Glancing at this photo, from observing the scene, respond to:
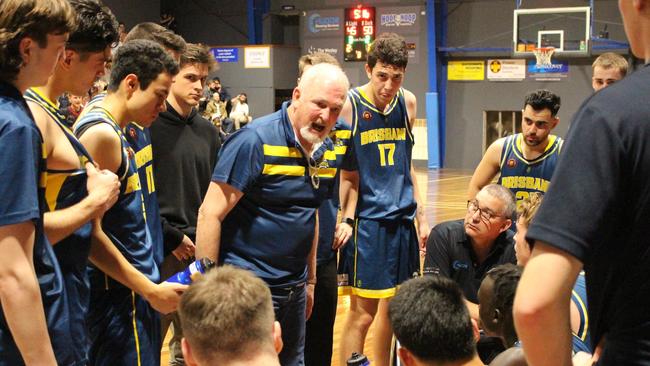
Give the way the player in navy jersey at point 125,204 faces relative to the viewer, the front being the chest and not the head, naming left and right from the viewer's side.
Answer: facing to the right of the viewer

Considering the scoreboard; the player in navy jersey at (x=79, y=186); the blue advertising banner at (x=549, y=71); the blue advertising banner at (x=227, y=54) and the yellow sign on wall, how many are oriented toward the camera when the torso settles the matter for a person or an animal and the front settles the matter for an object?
4

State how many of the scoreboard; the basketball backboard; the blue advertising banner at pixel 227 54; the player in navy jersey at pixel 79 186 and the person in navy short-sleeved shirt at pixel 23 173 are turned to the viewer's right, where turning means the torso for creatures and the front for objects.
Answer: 2

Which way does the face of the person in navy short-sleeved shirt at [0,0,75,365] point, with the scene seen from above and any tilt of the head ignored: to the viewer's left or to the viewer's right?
to the viewer's right

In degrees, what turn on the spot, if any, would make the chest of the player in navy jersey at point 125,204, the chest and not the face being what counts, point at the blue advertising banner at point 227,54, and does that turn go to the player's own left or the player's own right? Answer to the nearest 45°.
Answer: approximately 90° to the player's own left

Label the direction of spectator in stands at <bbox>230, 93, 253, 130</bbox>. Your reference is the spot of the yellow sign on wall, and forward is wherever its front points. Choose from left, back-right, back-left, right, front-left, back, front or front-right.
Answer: right

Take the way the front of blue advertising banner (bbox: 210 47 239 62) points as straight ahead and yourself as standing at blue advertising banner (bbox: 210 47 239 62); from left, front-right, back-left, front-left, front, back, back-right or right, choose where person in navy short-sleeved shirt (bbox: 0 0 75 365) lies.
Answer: front

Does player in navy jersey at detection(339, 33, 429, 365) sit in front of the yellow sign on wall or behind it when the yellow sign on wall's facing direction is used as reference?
in front

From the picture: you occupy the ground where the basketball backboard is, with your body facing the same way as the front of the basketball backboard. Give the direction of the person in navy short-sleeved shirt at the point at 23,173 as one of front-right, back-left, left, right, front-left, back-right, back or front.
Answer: front

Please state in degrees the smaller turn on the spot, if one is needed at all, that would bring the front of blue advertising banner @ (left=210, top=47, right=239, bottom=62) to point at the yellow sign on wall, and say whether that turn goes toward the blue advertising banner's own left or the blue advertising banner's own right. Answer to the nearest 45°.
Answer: approximately 45° to the blue advertising banner's own left

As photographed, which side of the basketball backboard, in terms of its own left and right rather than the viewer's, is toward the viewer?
front

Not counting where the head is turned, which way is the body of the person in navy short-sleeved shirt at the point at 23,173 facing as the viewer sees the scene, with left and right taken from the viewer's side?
facing to the right of the viewer

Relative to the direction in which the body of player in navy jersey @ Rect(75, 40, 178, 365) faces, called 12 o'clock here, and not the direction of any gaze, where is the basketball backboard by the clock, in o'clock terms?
The basketball backboard is roughly at 10 o'clock from the player in navy jersey.

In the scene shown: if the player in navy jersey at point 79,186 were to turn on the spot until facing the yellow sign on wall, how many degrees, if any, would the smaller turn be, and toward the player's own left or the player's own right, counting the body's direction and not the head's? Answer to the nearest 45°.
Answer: approximately 45° to the player's own left

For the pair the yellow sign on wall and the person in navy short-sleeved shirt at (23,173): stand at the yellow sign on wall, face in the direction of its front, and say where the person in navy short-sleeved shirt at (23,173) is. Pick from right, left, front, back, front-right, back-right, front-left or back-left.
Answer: front

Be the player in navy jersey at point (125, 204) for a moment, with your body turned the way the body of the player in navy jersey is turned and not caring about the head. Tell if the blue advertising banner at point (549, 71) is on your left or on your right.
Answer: on your left

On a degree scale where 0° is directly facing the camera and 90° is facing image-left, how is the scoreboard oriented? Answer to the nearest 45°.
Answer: approximately 0°

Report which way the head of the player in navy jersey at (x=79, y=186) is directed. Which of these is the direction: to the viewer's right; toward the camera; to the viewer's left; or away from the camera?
to the viewer's right

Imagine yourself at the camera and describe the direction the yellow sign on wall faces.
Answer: facing the viewer

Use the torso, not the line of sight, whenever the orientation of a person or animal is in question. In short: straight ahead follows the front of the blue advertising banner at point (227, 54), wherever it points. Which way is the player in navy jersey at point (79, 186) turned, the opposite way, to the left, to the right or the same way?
to the left
